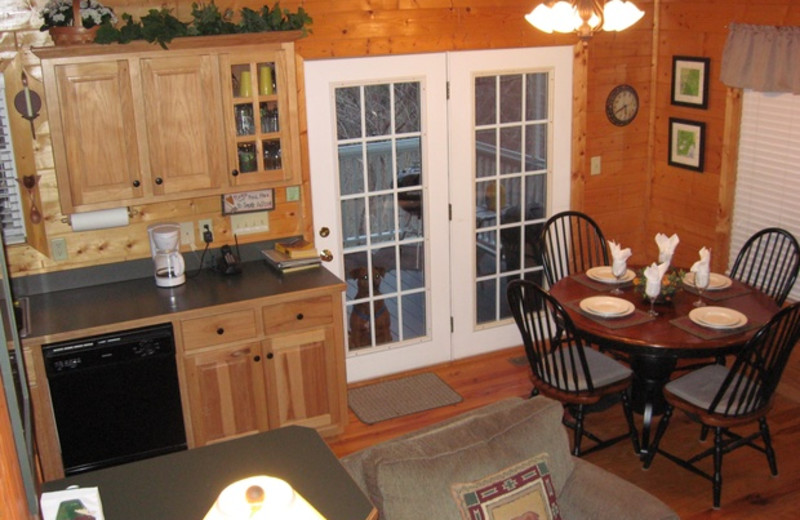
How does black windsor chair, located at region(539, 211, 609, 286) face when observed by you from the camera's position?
facing the viewer and to the right of the viewer

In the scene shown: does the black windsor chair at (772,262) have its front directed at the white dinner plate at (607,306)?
yes

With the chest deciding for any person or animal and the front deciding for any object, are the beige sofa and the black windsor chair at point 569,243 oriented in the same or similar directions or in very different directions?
same or similar directions

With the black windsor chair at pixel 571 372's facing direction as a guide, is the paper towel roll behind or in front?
behind

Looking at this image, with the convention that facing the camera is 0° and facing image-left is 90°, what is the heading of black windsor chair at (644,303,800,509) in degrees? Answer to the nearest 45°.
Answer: approximately 135°

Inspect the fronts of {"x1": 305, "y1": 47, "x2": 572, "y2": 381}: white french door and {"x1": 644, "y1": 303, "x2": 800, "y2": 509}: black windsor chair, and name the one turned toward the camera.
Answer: the white french door

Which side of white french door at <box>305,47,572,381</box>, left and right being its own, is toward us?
front

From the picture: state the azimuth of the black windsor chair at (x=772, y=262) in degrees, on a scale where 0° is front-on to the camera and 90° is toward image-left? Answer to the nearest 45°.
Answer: approximately 45°

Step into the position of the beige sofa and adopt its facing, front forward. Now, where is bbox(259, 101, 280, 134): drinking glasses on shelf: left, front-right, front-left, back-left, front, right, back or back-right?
back

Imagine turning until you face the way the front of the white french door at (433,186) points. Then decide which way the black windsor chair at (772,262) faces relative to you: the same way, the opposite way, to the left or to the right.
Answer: to the right

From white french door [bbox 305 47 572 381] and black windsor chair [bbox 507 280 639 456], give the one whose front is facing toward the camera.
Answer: the white french door

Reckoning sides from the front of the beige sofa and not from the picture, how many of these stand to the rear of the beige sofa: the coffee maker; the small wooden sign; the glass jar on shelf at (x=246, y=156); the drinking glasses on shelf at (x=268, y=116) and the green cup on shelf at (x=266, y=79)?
5

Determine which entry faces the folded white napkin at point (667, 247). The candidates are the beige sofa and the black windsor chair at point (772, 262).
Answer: the black windsor chair

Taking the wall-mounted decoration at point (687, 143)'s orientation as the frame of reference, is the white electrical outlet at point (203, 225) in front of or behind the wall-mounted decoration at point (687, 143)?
in front

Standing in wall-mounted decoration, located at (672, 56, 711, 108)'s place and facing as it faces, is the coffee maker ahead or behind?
ahead

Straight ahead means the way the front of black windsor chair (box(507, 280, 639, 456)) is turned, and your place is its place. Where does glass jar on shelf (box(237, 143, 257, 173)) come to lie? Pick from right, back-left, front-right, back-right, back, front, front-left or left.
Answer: back-left

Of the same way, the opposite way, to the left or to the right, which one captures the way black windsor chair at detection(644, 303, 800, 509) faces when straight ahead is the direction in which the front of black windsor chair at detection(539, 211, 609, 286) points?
the opposite way
